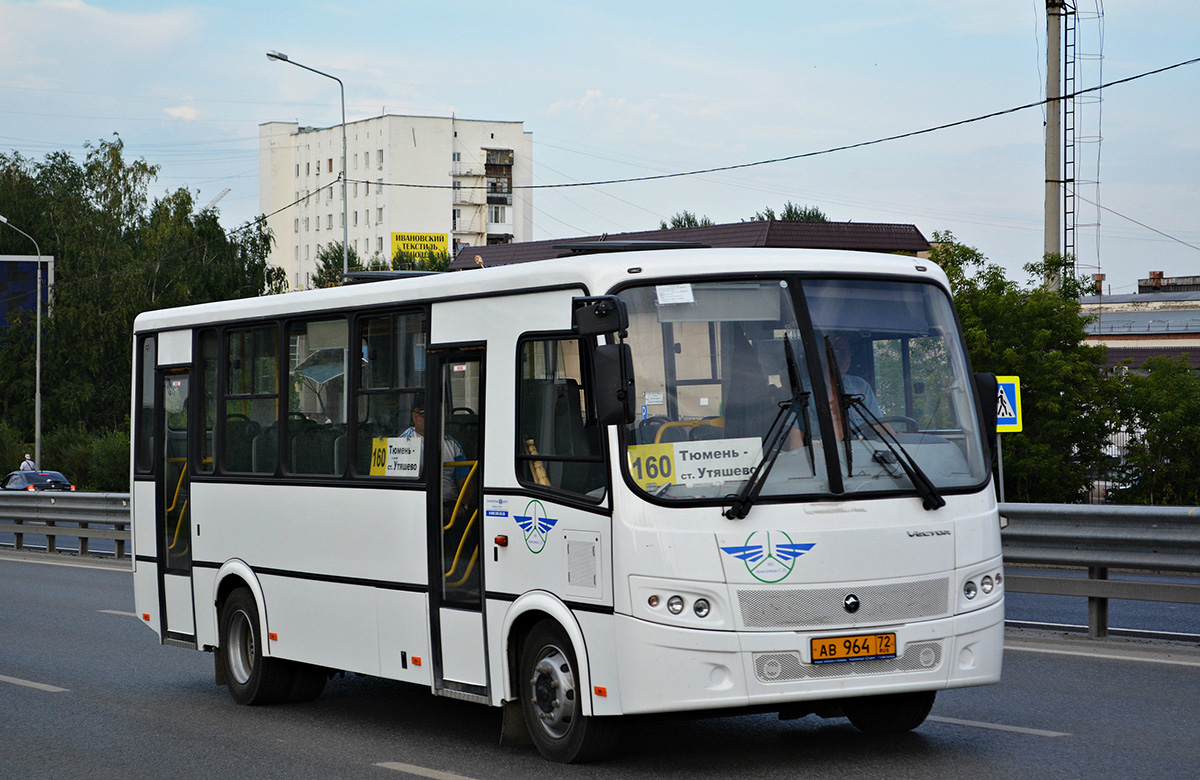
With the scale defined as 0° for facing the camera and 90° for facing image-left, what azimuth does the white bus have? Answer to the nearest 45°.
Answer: approximately 315°

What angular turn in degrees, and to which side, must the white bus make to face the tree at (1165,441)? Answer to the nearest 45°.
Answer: approximately 90° to its left

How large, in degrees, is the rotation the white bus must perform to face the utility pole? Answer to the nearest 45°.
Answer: approximately 90° to its left

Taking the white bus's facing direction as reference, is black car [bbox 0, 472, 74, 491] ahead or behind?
behind

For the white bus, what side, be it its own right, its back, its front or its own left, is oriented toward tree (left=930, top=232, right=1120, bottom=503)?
left

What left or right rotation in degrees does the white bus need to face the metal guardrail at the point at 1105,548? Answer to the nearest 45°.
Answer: approximately 90° to its left

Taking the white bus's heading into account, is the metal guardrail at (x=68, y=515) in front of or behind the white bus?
behind
